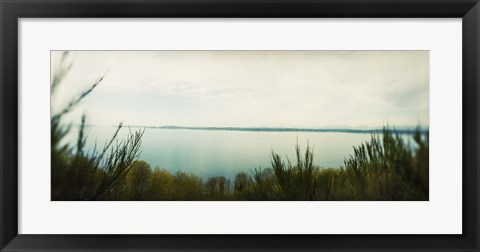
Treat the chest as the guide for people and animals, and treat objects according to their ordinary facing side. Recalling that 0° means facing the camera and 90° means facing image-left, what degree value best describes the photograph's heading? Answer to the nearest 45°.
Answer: approximately 0°
